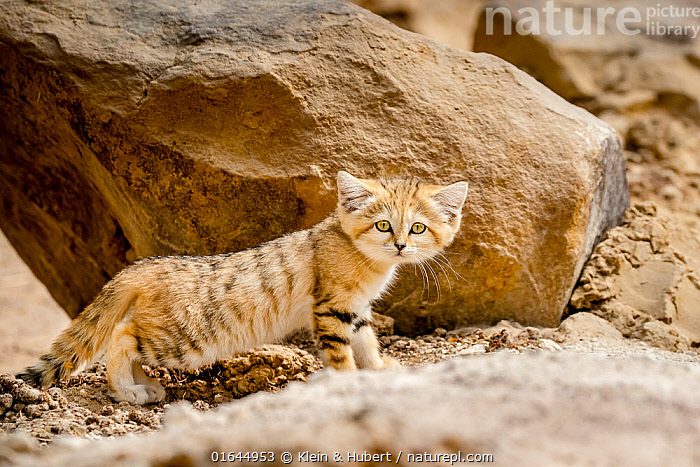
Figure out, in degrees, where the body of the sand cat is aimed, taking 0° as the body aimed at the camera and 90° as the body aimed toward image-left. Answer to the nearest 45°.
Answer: approximately 270°

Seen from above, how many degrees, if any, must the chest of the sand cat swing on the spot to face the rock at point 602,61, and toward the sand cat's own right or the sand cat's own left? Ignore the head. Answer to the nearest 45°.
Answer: approximately 45° to the sand cat's own left

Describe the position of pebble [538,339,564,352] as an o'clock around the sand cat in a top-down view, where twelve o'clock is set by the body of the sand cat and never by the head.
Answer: The pebble is roughly at 12 o'clock from the sand cat.

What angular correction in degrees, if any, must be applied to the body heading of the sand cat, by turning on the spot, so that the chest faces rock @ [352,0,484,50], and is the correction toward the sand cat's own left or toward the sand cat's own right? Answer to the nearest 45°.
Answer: approximately 90° to the sand cat's own left

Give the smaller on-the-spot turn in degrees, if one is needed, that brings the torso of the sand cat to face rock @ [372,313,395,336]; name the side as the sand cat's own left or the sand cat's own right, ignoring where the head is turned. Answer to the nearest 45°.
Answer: approximately 45° to the sand cat's own left

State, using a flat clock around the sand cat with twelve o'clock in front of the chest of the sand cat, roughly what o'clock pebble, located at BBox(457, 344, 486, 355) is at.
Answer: The pebble is roughly at 12 o'clock from the sand cat.

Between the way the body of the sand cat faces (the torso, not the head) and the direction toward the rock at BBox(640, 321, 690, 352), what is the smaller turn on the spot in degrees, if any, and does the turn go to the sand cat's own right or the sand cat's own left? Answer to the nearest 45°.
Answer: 0° — it already faces it

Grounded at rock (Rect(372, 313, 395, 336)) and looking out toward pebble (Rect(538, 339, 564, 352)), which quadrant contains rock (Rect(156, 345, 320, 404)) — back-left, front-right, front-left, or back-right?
back-right
